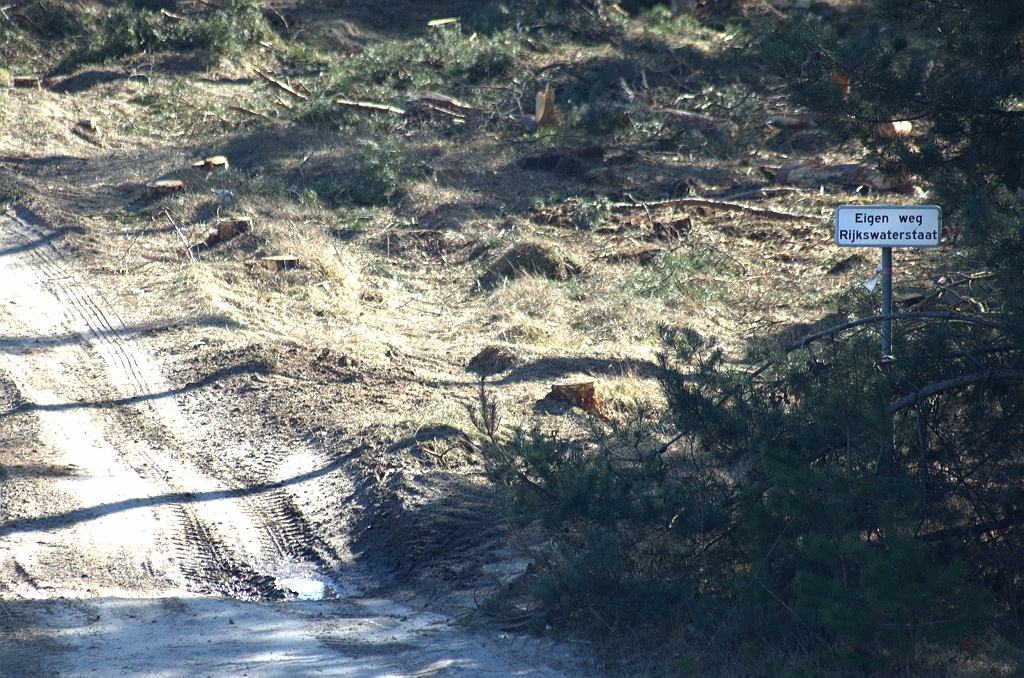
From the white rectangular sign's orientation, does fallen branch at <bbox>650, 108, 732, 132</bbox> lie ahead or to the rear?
to the rear

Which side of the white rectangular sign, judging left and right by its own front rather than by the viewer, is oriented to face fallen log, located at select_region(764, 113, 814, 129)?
back

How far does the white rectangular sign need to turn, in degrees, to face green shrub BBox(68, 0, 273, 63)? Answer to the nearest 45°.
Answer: approximately 135° to its right

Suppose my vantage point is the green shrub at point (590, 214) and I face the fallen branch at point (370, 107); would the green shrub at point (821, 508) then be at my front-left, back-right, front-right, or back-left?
back-left

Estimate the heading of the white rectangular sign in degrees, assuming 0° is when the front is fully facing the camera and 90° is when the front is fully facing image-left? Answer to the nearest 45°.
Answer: approximately 0°

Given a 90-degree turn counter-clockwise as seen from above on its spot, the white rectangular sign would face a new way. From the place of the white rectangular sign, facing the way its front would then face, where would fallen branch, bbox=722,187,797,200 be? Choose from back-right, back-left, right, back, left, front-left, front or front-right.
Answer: left

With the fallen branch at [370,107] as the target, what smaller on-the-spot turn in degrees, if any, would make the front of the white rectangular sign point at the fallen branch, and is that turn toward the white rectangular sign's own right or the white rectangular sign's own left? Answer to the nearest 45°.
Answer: approximately 135° to the white rectangular sign's own right

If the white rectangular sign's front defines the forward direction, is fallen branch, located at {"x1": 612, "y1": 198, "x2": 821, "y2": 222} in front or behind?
behind

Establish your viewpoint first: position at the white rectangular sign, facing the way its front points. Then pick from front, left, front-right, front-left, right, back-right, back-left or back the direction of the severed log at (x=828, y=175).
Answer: back
